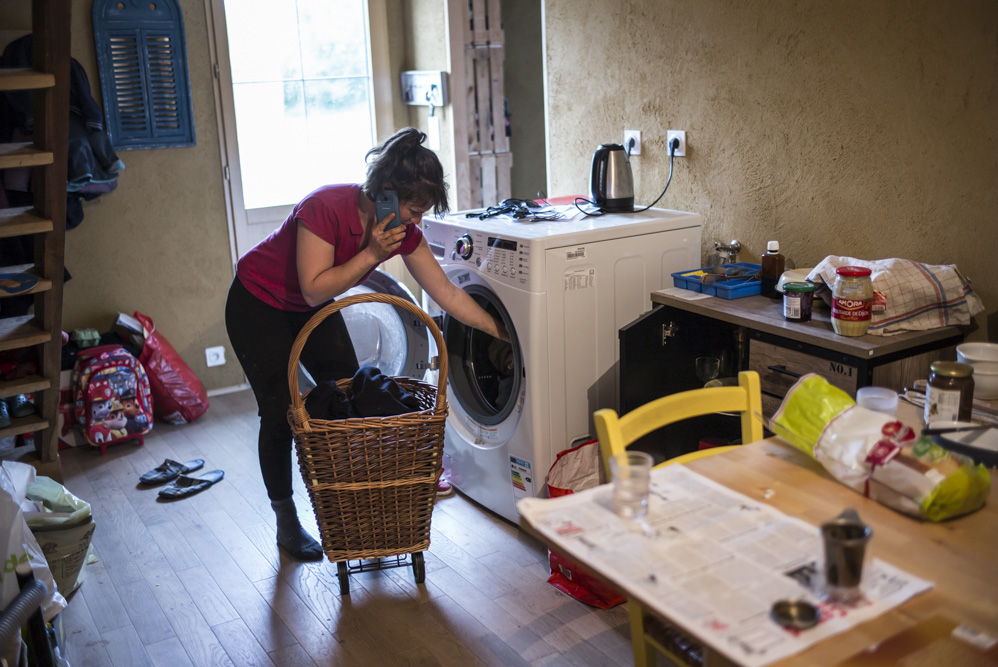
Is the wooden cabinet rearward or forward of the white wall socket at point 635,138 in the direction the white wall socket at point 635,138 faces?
forward

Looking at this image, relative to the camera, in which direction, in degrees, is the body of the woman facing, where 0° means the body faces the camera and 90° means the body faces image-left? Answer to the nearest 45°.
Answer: approximately 270°

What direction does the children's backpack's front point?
toward the camera

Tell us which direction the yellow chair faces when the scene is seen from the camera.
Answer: facing the viewer and to the right of the viewer

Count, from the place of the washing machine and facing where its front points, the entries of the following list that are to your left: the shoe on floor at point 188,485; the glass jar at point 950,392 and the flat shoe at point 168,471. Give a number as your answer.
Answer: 1

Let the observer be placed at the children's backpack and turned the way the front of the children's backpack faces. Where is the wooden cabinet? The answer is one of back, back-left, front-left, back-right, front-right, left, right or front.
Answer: front-left

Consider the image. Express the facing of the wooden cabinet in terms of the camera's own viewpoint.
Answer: facing the viewer and to the left of the viewer

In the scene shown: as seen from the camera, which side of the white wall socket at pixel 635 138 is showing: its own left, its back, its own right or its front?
front

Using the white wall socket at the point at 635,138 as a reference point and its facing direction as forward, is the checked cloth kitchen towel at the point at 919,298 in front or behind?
in front
